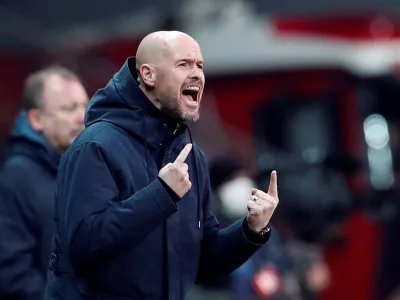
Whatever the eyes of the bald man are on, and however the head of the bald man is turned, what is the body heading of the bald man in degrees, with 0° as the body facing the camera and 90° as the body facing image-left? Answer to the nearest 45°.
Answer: approximately 315°

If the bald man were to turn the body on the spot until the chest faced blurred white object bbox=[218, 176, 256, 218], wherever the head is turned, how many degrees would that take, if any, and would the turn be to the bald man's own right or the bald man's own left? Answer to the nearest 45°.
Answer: approximately 135° to the bald man's own left
